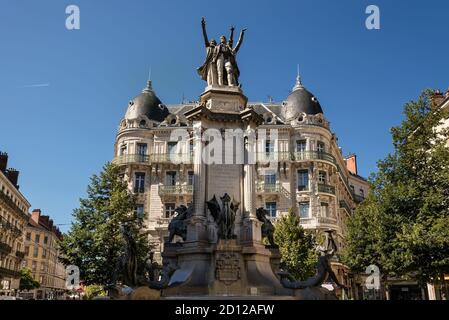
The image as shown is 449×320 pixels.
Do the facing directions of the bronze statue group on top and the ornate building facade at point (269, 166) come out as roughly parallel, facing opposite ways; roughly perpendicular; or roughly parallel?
roughly parallel

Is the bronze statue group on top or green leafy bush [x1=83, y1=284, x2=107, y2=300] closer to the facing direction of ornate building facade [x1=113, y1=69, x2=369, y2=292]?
the bronze statue group on top

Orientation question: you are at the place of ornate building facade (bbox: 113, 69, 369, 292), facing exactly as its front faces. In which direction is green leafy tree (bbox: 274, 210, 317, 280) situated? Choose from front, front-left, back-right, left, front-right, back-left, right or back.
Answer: front

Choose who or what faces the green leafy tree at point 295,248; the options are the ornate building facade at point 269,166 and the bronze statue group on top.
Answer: the ornate building facade

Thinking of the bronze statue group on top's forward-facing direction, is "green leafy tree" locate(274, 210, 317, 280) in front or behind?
behind

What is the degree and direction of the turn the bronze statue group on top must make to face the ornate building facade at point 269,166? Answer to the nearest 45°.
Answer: approximately 180°

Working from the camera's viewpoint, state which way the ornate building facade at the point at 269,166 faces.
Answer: facing the viewer

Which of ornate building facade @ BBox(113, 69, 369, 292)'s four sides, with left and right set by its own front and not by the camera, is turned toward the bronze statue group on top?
front

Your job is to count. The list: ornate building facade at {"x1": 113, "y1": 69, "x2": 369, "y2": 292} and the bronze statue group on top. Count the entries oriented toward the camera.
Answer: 2

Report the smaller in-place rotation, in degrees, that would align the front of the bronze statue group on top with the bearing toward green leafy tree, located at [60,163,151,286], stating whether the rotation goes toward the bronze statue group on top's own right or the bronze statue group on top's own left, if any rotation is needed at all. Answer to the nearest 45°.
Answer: approximately 135° to the bronze statue group on top's own right

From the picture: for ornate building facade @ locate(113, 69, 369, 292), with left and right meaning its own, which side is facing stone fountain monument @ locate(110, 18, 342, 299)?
front

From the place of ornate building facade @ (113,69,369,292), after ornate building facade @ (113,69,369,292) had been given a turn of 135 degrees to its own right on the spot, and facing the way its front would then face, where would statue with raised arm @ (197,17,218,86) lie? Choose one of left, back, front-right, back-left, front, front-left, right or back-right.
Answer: back-left

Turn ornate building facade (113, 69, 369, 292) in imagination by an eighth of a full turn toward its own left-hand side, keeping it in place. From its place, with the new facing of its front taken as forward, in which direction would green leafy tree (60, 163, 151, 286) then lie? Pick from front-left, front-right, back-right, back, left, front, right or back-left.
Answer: right

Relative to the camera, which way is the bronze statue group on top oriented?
toward the camera
